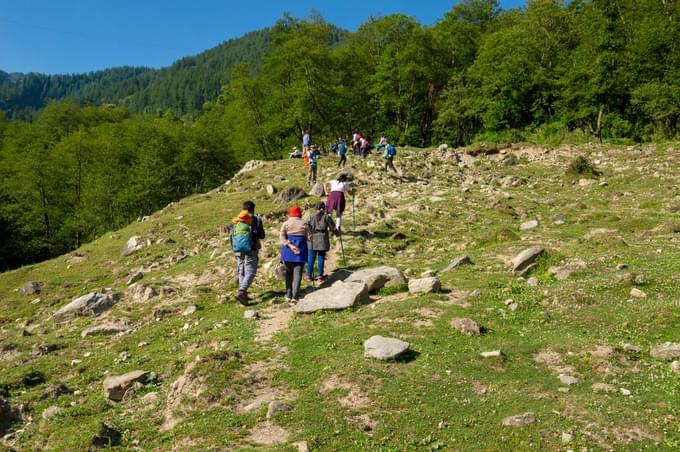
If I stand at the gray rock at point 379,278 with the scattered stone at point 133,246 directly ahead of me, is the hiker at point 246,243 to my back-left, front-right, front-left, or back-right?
front-left

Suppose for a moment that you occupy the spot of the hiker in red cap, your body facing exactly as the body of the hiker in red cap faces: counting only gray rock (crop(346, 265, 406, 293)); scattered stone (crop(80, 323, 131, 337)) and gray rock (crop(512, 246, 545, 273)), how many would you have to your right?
2

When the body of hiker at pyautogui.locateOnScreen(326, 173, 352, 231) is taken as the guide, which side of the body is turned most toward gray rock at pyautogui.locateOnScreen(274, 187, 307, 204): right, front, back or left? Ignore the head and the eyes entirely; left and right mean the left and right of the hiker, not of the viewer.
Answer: front

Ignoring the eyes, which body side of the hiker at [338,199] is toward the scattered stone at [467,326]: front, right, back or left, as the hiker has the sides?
back

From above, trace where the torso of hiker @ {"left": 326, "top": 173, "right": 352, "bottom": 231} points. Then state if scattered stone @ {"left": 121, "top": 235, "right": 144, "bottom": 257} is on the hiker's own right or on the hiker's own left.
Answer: on the hiker's own left

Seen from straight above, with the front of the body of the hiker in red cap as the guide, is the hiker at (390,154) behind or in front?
in front

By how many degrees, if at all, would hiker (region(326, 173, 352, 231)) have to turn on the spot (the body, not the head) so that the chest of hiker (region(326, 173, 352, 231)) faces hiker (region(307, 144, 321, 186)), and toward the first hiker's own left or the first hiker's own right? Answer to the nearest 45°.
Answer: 0° — they already face them

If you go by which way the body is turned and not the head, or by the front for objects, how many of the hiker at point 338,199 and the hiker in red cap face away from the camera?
2

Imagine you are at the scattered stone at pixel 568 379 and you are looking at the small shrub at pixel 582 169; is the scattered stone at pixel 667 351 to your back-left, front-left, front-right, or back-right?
front-right

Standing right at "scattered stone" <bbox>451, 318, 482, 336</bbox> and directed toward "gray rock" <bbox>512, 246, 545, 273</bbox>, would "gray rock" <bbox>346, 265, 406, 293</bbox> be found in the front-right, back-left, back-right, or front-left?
front-left

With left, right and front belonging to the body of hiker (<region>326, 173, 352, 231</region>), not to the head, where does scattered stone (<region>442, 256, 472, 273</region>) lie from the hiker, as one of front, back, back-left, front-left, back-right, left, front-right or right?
back-right

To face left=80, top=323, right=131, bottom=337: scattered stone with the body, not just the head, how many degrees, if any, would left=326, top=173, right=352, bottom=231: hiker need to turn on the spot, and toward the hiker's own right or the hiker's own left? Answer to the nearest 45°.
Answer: approximately 135° to the hiker's own left

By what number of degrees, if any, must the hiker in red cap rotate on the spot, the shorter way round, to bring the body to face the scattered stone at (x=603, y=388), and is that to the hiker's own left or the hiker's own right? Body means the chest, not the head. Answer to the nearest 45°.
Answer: approximately 135° to the hiker's own right

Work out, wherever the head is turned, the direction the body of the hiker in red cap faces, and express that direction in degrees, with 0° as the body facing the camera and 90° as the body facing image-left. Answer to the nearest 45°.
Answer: approximately 180°

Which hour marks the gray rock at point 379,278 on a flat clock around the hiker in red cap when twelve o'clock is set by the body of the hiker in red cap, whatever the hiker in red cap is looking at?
The gray rock is roughly at 3 o'clock from the hiker in red cap.

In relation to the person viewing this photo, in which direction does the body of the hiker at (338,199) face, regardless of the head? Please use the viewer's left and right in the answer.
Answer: facing away from the viewer

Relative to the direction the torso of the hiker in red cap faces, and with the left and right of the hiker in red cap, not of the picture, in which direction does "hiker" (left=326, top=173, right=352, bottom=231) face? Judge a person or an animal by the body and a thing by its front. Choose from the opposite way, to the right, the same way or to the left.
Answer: the same way
